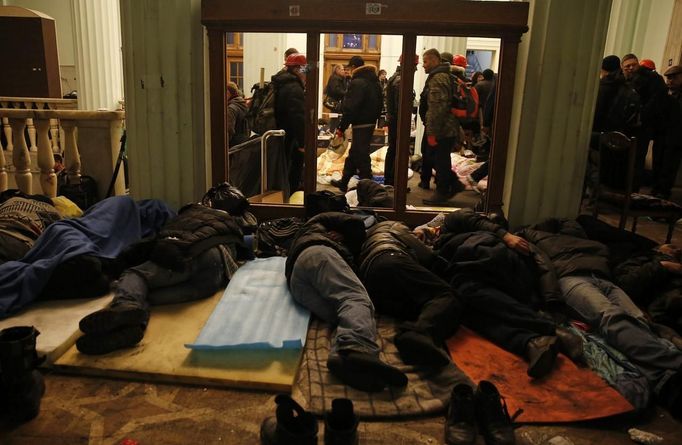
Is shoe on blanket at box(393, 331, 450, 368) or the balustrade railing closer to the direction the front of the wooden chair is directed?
the shoe on blanket

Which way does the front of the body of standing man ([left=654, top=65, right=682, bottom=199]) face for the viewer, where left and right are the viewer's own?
facing to the left of the viewer
